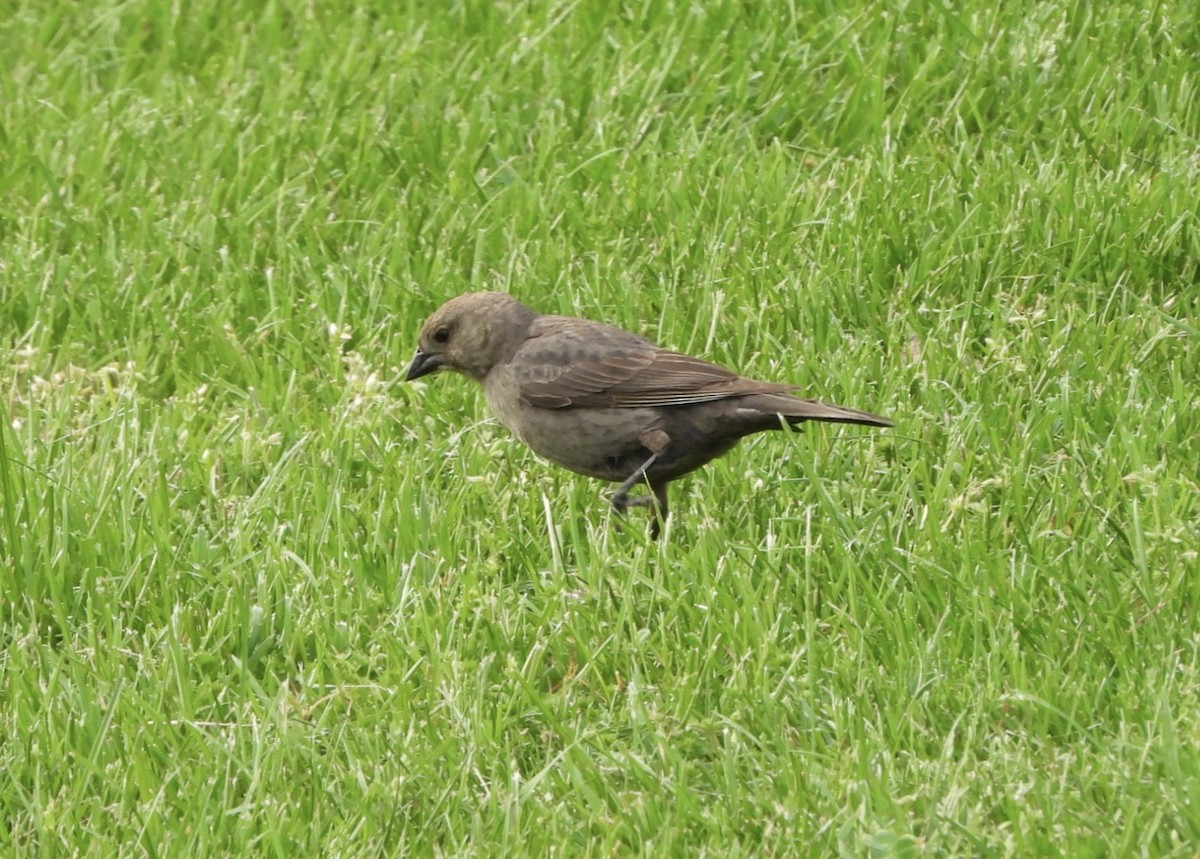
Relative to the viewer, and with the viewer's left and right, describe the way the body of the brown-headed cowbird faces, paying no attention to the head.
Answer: facing to the left of the viewer
